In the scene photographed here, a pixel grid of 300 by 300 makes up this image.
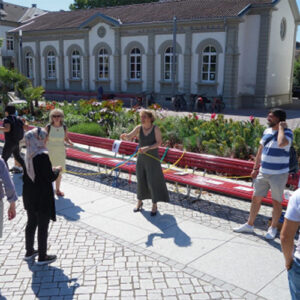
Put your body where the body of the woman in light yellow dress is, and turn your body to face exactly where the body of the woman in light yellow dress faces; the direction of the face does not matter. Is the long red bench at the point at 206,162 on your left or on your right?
on your left

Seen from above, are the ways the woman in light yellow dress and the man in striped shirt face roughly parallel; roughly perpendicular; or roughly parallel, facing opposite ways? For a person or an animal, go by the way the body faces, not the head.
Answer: roughly perpendicular

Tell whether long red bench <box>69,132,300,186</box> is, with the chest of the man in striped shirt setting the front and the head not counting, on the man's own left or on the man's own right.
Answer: on the man's own right

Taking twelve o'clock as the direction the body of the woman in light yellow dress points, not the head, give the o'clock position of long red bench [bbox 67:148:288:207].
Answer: The long red bench is roughly at 10 o'clock from the woman in light yellow dress.

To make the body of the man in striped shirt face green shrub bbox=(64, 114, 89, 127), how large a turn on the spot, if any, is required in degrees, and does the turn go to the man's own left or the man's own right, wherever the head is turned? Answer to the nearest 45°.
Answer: approximately 90° to the man's own right

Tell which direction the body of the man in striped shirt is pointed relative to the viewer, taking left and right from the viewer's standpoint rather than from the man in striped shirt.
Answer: facing the viewer and to the left of the viewer

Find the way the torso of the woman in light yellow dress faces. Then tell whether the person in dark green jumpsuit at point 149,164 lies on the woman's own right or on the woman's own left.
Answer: on the woman's own left

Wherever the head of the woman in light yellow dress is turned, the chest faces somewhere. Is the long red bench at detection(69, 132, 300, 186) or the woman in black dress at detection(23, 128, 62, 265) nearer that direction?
the woman in black dress

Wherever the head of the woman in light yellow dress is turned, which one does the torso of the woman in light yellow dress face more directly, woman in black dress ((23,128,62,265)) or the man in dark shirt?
the woman in black dress

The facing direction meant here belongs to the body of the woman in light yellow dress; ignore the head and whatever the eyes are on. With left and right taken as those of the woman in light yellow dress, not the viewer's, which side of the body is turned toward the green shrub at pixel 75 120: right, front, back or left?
back

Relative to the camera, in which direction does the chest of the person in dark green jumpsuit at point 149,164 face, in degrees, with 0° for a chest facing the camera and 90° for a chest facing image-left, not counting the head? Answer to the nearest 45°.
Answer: approximately 45°

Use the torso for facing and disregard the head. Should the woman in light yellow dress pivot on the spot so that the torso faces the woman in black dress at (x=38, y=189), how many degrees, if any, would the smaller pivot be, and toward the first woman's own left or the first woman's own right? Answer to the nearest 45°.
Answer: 0° — they already face them
